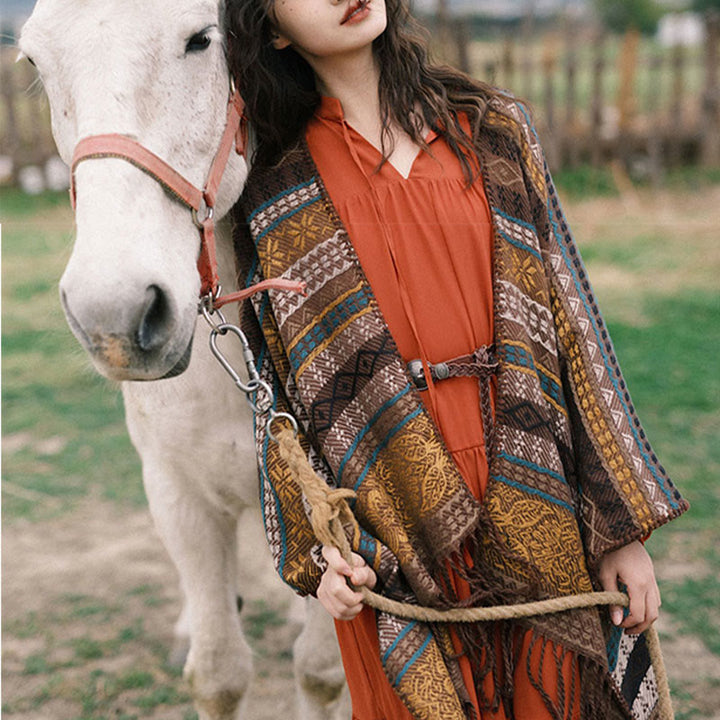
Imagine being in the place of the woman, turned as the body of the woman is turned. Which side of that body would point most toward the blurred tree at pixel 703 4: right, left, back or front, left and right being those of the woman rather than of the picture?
back

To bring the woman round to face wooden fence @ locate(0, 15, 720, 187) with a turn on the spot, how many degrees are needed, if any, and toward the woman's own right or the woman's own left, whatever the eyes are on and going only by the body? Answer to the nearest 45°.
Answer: approximately 180°

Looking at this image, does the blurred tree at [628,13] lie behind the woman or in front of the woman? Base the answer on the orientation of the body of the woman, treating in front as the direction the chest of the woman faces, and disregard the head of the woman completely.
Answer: behind

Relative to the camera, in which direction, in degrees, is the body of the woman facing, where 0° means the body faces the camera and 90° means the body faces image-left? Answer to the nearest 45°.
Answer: approximately 0°
